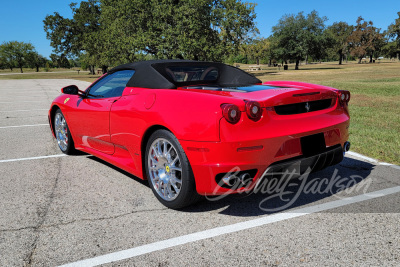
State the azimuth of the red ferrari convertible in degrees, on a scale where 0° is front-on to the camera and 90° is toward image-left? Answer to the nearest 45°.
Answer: approximately 135°

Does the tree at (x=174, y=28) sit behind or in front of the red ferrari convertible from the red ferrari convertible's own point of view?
in front
